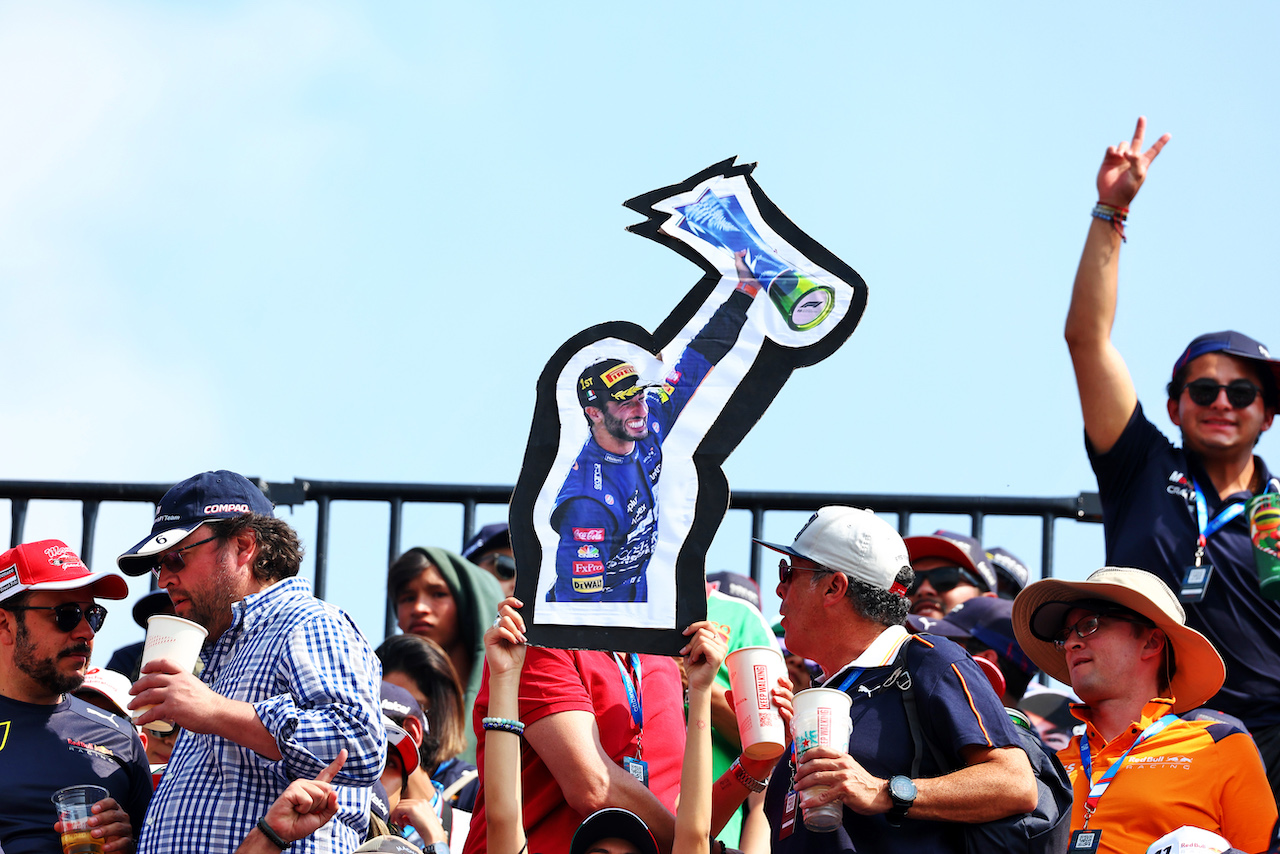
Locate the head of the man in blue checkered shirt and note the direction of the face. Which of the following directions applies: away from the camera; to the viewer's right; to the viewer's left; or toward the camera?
to the viewer's left

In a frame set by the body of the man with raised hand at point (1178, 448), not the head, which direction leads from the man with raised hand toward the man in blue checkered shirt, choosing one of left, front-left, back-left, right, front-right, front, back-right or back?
front-right

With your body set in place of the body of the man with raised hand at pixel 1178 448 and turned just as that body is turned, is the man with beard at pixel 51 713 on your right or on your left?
on your right

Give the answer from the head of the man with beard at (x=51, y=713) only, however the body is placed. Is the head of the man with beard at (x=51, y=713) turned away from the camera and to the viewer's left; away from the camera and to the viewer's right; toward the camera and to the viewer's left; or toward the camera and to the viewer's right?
toward the camera and to the viewer's right

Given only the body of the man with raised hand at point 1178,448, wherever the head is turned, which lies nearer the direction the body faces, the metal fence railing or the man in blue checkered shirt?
the man in blue checkered shirt

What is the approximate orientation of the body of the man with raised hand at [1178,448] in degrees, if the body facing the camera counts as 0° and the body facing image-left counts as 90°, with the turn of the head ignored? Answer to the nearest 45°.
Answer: approximately 0°

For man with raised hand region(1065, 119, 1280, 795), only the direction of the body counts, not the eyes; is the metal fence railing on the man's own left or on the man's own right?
on the man's own right
